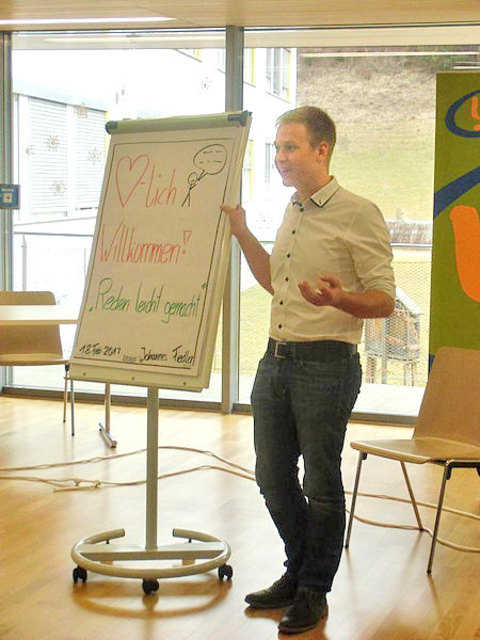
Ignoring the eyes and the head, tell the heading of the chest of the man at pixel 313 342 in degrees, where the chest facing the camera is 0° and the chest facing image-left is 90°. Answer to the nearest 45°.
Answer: approximately 45°

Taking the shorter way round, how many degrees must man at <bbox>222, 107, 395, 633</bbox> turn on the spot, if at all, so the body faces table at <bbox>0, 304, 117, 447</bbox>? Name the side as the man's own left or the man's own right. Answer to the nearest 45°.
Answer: approximately 90° to the man's own right

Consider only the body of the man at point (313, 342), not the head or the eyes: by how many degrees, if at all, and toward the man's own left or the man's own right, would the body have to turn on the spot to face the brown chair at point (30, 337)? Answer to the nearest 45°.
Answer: approximately 90° to the man's own right
